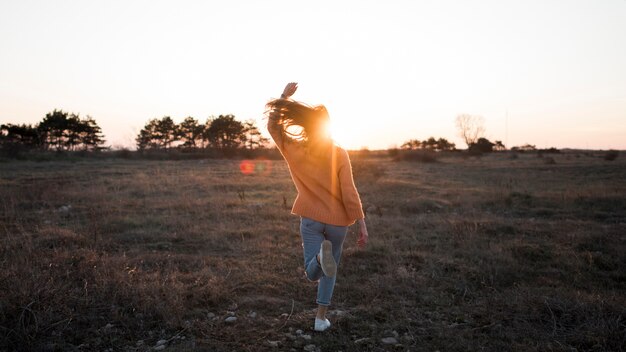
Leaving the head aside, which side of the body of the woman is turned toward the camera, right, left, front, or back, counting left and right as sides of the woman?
back

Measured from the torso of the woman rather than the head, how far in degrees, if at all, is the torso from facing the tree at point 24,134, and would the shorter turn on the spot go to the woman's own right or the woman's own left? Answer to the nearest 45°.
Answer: approximately 45° to the woman's own left

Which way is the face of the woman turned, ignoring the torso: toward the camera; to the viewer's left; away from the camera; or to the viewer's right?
away from the camera

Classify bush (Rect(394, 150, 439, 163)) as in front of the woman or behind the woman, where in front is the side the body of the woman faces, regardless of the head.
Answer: in front

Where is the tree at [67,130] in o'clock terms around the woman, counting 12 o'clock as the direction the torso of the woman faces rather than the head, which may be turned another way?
The tree is roughly at 11 o'clock from the woman.

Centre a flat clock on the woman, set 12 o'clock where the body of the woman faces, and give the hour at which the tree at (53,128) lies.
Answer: The tree is roughly at 11 o'clock from the woman.
